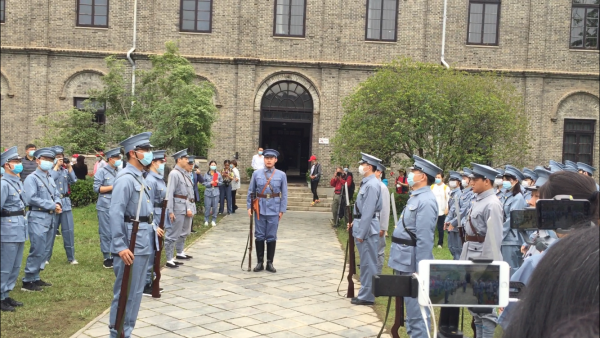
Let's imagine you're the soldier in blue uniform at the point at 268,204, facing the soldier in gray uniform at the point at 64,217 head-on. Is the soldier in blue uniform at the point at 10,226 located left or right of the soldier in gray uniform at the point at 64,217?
left

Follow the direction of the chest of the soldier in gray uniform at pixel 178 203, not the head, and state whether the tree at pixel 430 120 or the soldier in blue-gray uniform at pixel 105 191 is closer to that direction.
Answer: the tree

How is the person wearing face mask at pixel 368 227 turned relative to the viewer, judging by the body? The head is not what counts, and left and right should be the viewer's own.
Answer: facing to the left of the viewer

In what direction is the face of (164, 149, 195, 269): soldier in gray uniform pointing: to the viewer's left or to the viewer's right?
to the viewer's right

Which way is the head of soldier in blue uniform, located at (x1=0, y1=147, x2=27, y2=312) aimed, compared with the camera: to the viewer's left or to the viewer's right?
to the viewer's right

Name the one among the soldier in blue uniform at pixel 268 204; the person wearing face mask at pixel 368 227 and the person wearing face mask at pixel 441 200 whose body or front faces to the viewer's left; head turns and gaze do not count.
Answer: the person wearing face mask at pixel 368 227

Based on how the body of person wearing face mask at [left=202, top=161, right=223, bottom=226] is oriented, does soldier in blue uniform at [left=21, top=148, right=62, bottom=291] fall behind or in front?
in front

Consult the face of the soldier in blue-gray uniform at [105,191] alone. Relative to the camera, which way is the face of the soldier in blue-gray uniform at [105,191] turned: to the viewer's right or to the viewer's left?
to the viewer's right

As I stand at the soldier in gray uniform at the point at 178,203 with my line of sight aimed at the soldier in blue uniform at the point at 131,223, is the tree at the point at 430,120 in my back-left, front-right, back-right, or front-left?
back-left

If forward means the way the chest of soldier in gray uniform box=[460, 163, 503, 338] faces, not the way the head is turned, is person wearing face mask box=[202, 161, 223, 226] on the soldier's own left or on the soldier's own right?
on the soldier's own right

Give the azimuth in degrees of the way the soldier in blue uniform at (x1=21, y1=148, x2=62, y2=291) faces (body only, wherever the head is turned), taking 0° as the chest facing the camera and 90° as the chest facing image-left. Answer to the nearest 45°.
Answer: approximately 315°

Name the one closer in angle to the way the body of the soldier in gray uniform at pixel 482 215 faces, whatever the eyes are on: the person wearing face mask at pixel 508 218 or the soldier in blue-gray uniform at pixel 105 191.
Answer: the soldier in blue-gray uniform

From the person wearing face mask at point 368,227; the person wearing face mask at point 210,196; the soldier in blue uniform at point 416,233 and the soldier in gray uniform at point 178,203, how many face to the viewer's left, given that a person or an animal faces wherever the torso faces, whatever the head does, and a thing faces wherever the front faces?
2

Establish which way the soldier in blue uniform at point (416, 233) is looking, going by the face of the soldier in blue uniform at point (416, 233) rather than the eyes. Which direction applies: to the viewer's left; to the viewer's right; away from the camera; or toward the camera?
to the viewer's left

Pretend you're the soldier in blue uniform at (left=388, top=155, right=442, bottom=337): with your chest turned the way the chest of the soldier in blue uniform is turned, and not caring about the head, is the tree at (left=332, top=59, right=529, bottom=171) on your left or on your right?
on your right

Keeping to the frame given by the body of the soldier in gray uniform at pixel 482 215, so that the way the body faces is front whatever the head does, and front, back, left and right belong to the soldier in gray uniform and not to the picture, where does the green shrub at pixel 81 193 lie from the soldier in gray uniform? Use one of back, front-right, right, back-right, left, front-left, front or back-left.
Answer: front-right

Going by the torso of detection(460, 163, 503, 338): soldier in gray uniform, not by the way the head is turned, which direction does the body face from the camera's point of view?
to the viewer's left

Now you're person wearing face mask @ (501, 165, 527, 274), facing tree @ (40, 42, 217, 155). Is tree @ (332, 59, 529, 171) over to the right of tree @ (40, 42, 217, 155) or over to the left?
right

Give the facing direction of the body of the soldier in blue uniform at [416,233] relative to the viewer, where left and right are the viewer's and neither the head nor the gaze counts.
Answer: facing to the left of the viewer

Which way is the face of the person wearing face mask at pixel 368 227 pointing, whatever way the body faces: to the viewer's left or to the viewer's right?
to the viewer's left

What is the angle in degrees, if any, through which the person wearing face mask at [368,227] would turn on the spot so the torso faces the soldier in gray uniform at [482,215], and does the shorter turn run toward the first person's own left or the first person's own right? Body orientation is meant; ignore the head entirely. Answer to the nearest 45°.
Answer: approximately 135° to the first person's own left
